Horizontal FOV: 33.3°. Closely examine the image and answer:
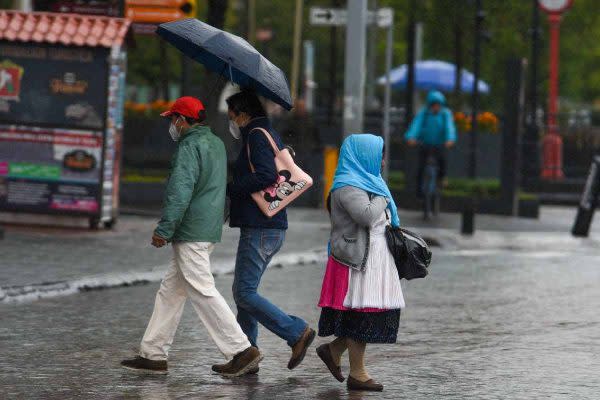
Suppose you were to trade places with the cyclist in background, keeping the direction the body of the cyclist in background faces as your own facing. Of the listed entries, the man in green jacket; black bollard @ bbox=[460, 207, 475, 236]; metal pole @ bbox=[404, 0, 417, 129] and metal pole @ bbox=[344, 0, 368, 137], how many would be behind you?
1

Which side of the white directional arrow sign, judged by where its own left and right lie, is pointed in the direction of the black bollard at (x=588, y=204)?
left

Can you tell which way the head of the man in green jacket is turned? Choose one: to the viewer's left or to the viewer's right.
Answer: to the viewer's left

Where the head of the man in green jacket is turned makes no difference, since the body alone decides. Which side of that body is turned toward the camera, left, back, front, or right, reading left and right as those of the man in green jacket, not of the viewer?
left

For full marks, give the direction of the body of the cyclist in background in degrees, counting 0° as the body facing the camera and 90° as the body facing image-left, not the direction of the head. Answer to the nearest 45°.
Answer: approximately 0°

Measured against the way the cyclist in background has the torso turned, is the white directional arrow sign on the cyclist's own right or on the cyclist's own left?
on the cyclist's own right

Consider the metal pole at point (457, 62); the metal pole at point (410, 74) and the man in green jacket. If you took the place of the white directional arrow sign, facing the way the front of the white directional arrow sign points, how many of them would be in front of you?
1

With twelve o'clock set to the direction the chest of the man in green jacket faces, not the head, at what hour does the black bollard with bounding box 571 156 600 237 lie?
The black bollard is roughly at 4 o'clock from the man in green jacket.

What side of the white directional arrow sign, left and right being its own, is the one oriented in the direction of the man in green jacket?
front

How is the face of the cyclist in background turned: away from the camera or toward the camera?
toward the camera

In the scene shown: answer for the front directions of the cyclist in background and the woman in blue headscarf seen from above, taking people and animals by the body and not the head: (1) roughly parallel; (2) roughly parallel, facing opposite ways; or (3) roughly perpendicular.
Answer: roughly perpendicular

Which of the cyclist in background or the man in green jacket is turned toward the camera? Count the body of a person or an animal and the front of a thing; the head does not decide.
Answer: the cyclist in background
